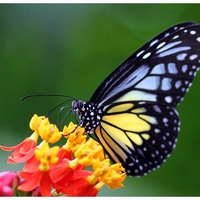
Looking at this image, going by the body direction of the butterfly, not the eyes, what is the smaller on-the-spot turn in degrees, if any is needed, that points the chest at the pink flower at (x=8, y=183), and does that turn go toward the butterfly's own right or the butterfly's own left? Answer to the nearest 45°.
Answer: approximately 45° to the butterfly's own left

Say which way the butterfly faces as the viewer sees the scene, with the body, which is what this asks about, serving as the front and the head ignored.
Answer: to the viewer's left
